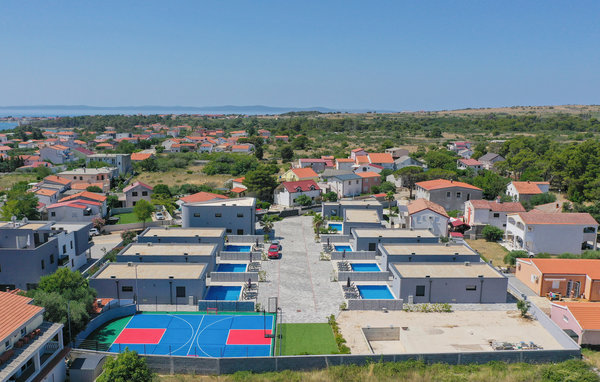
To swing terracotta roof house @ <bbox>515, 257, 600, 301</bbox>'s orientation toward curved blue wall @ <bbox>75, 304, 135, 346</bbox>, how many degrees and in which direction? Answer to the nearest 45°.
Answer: approximately 45° to its right

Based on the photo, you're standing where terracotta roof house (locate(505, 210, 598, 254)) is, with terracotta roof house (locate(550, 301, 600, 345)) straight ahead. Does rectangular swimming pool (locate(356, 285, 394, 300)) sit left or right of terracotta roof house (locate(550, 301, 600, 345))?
right

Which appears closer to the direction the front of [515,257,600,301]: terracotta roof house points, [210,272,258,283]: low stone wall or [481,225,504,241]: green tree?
the low stone wall

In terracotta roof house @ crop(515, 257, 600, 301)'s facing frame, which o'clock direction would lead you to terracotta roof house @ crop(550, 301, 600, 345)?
terracotta roof house @ crop(550, 301, 600, 345) is roughly at 12 o'clock from terracotta roof house @ crop(515, 257, 600, 301).

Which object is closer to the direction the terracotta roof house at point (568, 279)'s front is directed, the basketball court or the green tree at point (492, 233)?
the basketball court

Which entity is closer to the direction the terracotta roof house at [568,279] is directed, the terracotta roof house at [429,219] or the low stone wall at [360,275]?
the low stone wall

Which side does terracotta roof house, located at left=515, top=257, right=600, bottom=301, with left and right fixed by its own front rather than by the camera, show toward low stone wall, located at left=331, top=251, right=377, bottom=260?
right

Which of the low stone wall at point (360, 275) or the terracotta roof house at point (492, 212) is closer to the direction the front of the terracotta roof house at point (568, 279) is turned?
the low stone wall

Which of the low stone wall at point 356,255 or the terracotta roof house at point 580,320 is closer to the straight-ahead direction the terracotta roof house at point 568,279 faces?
the terracotta roof house

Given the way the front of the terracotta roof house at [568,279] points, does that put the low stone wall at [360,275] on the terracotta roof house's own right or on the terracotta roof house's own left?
on the terracotta roof house's own right
